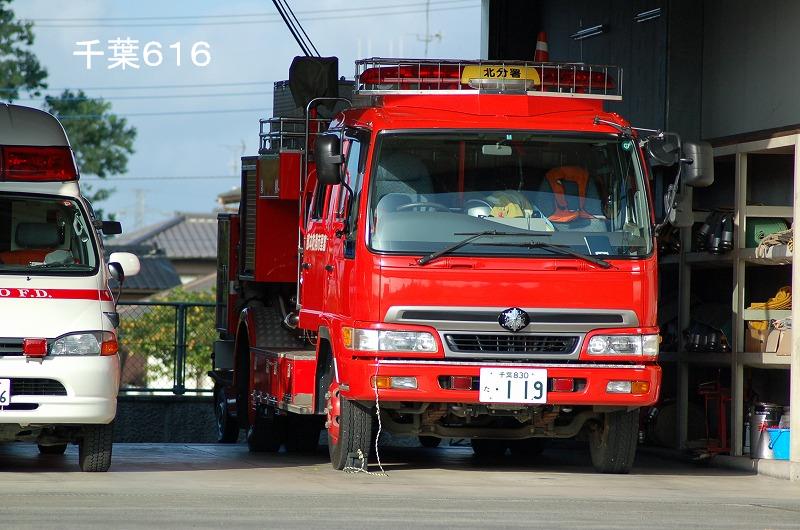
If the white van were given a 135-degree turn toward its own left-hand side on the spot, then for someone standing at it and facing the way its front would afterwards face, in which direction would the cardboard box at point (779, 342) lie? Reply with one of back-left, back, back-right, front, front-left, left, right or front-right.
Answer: front-right

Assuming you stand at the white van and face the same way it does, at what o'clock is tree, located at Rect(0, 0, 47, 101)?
The tree is roughly at 6 o'clock from the white van.

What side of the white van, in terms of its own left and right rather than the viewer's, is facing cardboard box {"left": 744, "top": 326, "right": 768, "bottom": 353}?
left

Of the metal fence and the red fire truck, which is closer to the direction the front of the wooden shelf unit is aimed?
the red fire truck

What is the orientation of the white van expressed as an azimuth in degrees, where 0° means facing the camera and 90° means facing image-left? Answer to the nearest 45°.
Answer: approximately 0°

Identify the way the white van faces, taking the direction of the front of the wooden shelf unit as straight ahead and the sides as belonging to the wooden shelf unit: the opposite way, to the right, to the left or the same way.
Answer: to the left

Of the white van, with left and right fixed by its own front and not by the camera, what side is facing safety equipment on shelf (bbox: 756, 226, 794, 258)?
left

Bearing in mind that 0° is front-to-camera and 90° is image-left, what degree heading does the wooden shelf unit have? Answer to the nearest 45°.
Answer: approximately 45°
